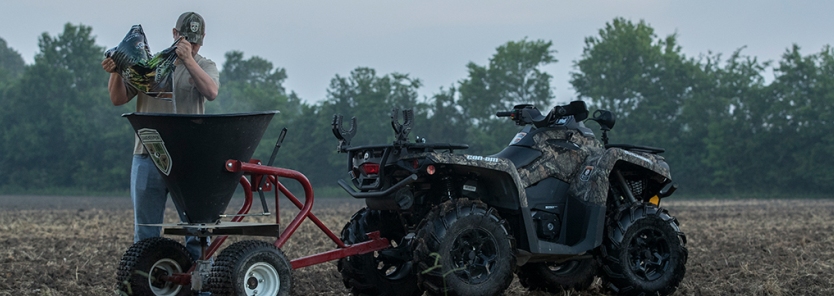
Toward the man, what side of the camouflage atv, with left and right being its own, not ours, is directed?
back

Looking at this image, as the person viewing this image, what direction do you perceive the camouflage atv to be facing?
facing away from the viewer and to the right of the viewer
